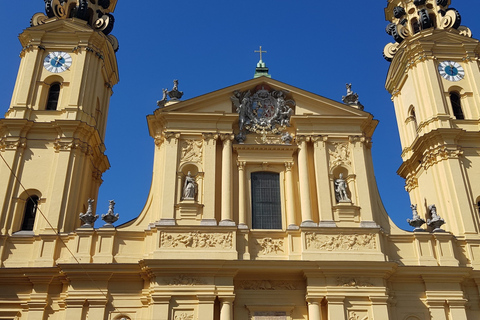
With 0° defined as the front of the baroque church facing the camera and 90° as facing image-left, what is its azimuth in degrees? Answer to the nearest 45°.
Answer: approximately 0°

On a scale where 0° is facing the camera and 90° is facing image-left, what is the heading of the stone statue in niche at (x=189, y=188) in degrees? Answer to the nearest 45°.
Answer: approximately 0°
